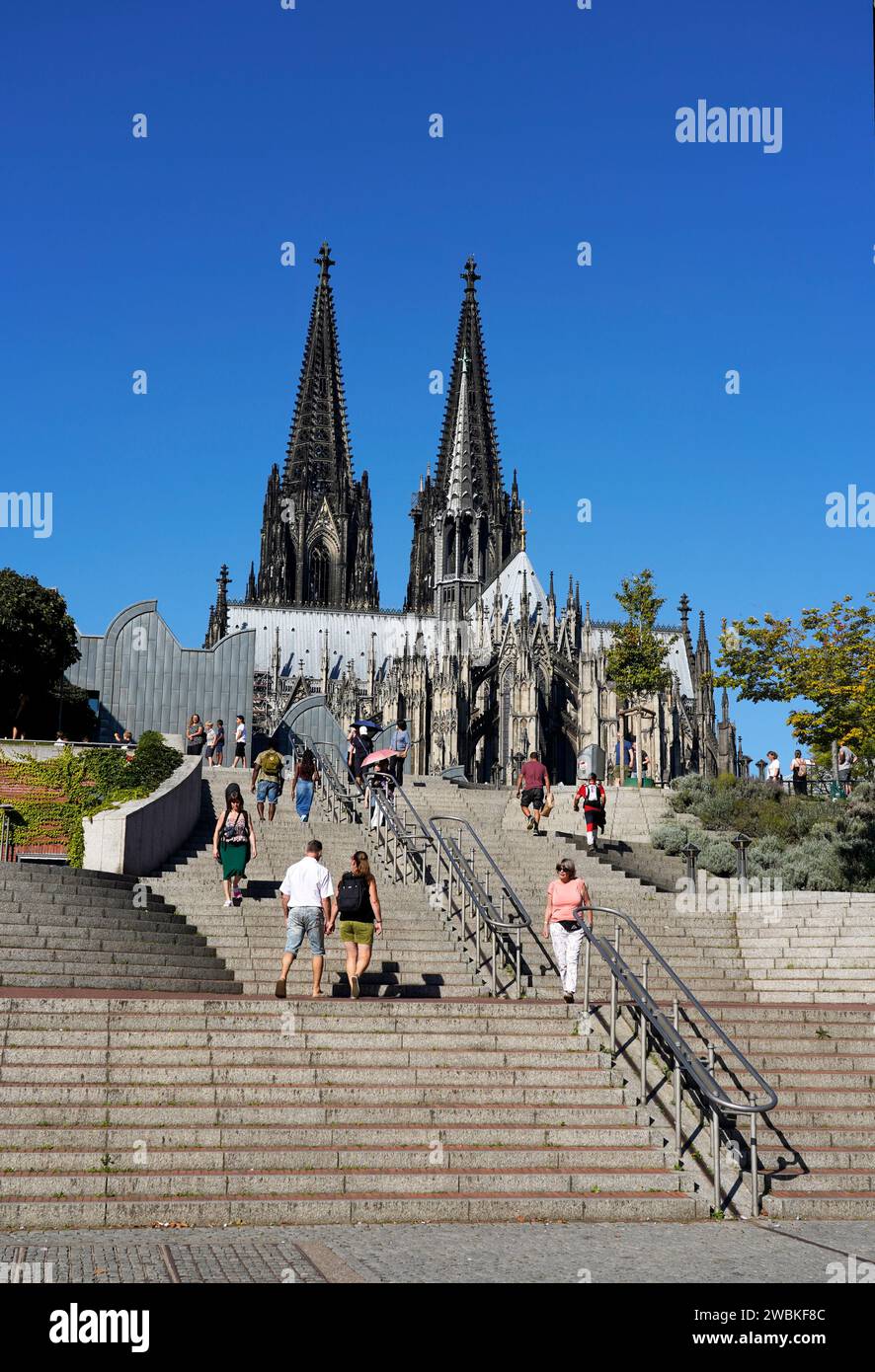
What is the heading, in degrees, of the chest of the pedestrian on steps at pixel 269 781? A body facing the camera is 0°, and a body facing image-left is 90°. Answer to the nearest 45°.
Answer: approximately 180°

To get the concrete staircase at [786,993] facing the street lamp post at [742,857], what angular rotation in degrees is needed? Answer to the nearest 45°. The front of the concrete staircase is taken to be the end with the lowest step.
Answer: approximately 180°

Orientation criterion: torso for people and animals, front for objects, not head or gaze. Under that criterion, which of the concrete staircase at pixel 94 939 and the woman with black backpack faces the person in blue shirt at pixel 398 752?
the woman with black backpack

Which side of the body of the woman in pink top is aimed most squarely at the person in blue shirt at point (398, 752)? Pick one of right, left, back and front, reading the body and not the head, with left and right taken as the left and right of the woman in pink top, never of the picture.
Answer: back

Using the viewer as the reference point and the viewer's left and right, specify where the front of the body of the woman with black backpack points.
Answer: facing away from the viewer

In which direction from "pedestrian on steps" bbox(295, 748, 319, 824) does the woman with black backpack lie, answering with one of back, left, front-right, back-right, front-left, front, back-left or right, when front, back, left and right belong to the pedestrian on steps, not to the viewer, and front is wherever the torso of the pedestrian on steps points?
back

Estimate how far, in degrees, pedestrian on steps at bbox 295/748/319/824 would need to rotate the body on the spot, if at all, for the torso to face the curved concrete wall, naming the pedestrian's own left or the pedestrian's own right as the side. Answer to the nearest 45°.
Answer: approximately 135° to the pedestrian's own left

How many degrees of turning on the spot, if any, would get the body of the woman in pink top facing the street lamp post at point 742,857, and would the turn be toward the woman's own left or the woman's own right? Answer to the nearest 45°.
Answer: approximately 180°

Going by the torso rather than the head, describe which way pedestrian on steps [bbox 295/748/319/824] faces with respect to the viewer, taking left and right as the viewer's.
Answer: facing away from the viewer

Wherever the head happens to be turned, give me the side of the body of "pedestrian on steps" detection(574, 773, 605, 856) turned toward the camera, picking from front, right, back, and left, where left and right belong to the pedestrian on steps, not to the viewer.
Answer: back

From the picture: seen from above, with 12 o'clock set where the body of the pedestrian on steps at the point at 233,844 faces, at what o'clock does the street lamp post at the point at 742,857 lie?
The street lamp post is roughly at 8 o'clock from the pedestrian on steps.

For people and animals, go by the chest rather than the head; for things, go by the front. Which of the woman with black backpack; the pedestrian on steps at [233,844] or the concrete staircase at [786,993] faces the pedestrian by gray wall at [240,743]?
the woman with black backpack
